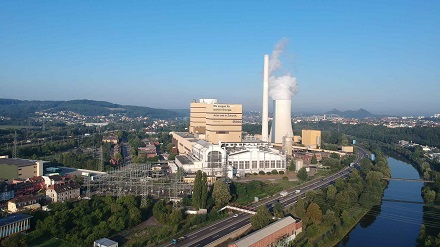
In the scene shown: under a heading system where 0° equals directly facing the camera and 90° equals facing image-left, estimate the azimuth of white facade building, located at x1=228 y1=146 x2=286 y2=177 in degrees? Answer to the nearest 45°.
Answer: approximately 0°

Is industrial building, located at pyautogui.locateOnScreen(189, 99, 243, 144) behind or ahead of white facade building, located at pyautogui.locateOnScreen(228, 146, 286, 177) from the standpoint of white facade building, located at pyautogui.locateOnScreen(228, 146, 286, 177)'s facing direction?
behind

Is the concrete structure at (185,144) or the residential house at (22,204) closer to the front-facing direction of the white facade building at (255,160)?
the residential house

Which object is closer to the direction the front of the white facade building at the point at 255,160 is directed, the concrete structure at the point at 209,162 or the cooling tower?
the concrete structure

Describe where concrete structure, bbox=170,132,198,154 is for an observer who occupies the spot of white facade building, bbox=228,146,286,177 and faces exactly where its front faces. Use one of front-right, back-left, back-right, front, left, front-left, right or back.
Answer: back-right

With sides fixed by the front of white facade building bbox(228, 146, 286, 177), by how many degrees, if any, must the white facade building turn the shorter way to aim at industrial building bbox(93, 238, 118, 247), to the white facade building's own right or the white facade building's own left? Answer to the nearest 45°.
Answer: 0° — it already faces it

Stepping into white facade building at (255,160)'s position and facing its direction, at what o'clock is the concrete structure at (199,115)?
The concrete structure is roughly at 5 o'clock from the white facade building.

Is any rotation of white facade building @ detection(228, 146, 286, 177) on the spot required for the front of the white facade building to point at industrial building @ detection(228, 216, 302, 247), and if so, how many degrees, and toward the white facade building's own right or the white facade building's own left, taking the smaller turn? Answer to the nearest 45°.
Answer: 0° — it already faces it
